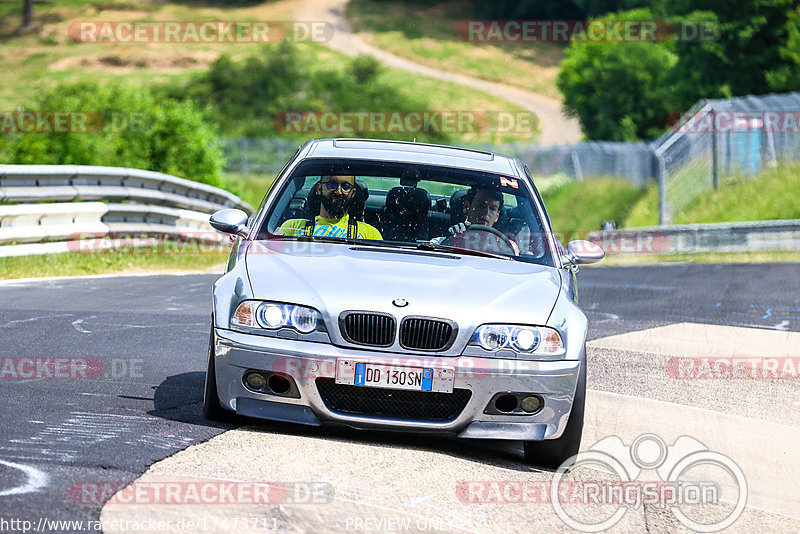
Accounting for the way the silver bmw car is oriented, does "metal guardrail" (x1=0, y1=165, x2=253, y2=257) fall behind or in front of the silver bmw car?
behind

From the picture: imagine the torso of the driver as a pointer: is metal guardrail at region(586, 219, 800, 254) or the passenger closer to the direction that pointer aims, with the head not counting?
the passenger

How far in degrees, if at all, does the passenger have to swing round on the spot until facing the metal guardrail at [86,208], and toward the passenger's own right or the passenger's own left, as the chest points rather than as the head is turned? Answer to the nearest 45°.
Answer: approximately 180°

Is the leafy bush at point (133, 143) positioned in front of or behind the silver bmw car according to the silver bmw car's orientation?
behind

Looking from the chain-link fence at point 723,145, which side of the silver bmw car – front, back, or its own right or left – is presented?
back

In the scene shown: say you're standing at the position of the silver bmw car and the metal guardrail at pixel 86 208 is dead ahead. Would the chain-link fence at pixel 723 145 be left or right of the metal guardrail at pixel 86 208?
right
